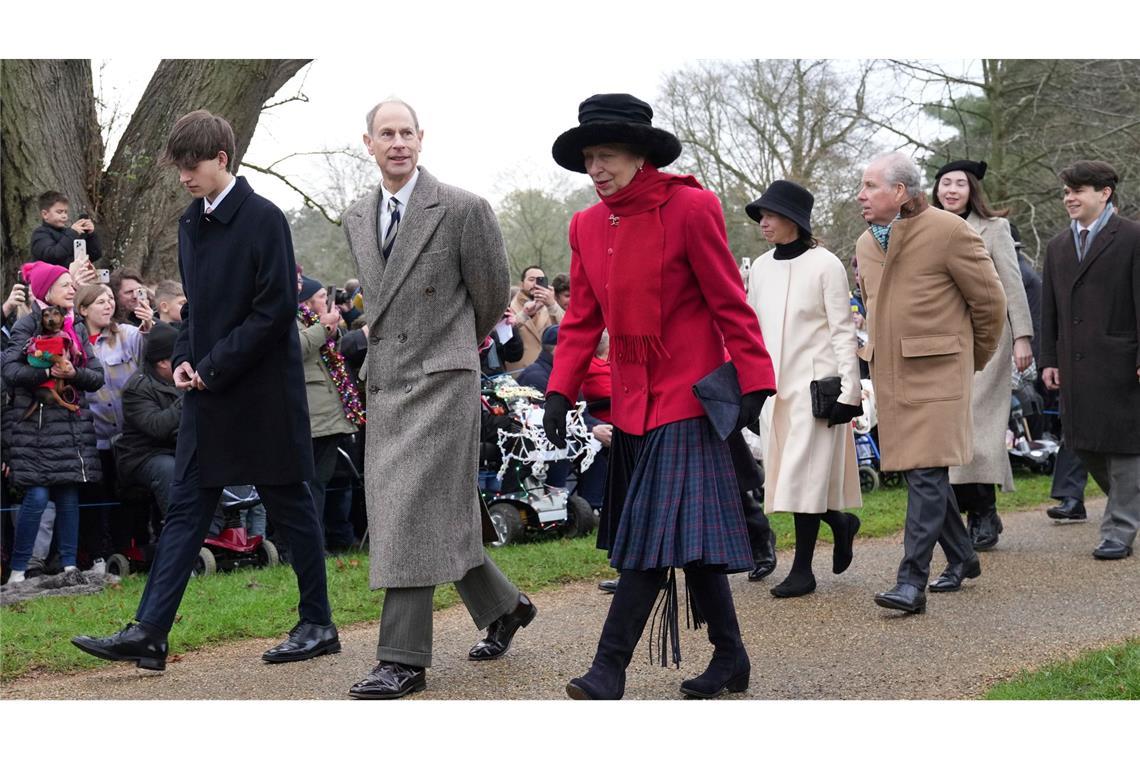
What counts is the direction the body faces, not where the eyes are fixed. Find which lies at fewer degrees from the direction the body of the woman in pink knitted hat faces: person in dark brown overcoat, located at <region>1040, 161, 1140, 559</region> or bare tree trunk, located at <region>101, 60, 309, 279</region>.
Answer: the person in dark brown overcoat

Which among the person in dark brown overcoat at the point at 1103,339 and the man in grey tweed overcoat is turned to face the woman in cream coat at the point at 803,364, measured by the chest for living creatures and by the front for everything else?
the person in dark brown overcoat

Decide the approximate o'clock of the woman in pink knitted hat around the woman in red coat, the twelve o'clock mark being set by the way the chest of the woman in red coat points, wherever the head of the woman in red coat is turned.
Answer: The woman in pink knitted hat is roughly at 3 o'clock from the woman in red coat.

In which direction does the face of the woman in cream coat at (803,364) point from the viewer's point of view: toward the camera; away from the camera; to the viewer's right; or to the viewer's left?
to the viewer's left

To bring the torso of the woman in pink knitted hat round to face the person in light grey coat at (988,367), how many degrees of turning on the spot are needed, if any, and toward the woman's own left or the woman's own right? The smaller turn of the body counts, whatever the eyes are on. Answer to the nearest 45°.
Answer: approximately 45° to the woman's own left

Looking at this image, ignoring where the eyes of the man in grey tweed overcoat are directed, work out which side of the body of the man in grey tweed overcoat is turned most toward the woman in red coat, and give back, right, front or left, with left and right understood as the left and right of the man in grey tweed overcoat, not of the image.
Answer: left

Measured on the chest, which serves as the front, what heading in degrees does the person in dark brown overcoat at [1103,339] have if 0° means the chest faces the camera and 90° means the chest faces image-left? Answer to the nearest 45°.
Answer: approximately 45°

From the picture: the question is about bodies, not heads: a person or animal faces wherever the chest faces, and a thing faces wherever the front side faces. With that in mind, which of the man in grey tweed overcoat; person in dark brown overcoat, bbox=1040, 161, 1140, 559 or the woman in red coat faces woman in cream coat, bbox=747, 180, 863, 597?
the person in dark brown overcoat

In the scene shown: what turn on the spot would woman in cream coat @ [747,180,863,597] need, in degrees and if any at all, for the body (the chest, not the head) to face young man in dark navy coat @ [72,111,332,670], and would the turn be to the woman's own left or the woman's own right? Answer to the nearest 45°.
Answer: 0° — they already face them

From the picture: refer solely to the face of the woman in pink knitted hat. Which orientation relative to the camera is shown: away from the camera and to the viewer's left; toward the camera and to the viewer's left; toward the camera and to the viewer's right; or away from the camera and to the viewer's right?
toward the camera and to the viewer's right

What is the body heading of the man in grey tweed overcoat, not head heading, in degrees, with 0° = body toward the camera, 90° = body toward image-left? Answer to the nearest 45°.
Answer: approximately 45°

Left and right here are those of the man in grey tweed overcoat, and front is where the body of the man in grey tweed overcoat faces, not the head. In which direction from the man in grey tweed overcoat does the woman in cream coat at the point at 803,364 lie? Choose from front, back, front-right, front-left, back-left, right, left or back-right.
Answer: back
